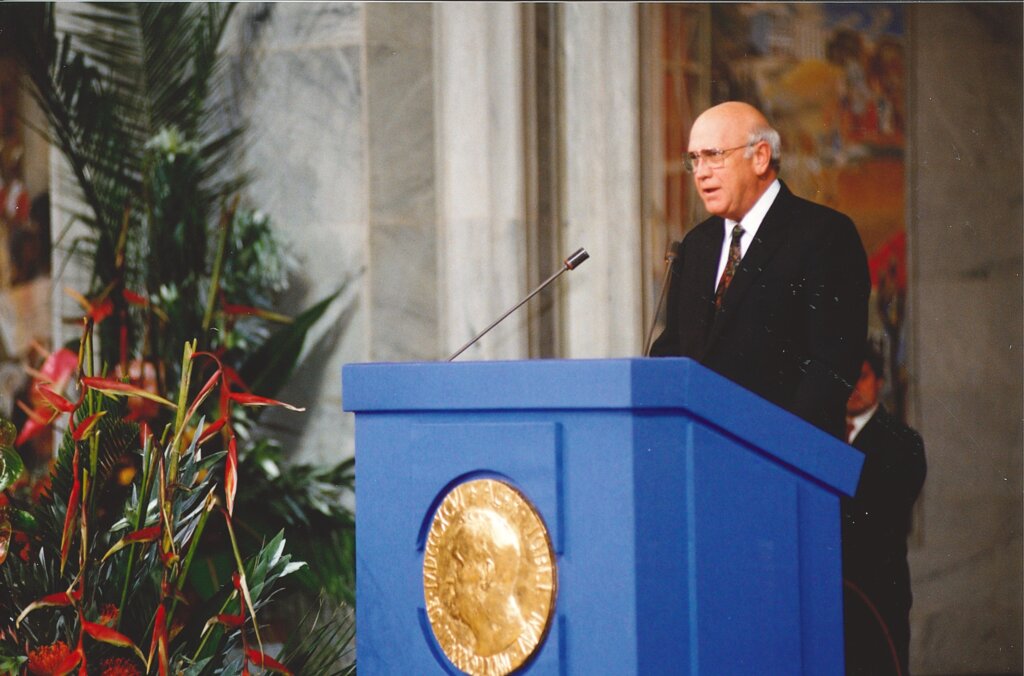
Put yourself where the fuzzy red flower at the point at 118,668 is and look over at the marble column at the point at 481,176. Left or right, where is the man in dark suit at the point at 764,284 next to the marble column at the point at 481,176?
right

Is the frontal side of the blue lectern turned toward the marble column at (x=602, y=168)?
no

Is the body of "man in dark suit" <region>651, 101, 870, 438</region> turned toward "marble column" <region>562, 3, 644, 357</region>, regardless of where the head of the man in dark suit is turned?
no

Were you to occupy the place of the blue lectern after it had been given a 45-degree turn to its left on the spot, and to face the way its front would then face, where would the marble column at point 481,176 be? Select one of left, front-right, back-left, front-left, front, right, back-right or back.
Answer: back

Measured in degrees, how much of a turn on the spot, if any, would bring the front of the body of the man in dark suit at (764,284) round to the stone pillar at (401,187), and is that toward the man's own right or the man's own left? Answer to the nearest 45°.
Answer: approximately 90° to the man's own right

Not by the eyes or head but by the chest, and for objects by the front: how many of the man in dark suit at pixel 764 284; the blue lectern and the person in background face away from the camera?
0

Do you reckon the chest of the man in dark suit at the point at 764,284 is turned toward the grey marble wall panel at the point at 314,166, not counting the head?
no

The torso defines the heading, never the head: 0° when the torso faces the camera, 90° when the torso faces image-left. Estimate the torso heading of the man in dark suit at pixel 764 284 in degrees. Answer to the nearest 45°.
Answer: approximately 45°

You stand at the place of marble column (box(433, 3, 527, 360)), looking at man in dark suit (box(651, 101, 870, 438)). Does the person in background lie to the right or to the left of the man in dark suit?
left

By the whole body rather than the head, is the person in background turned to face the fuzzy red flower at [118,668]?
yes

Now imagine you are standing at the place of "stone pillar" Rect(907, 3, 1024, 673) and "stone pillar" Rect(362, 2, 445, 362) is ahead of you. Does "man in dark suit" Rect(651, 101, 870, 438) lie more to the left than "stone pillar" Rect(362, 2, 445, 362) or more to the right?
left

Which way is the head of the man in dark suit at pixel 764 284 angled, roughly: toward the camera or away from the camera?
toward the camera

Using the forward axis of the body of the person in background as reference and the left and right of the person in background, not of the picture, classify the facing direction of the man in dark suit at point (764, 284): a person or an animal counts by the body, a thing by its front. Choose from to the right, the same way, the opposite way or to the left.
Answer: the same way

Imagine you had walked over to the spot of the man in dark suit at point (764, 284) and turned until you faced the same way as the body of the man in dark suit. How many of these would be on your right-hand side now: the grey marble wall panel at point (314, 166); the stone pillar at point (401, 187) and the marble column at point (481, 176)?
3

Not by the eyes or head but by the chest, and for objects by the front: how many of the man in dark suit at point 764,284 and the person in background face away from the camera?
0

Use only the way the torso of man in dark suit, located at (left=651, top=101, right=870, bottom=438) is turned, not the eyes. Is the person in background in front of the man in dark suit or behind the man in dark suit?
behind

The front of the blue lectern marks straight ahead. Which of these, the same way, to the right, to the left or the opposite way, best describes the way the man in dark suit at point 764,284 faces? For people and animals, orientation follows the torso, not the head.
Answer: the same way
